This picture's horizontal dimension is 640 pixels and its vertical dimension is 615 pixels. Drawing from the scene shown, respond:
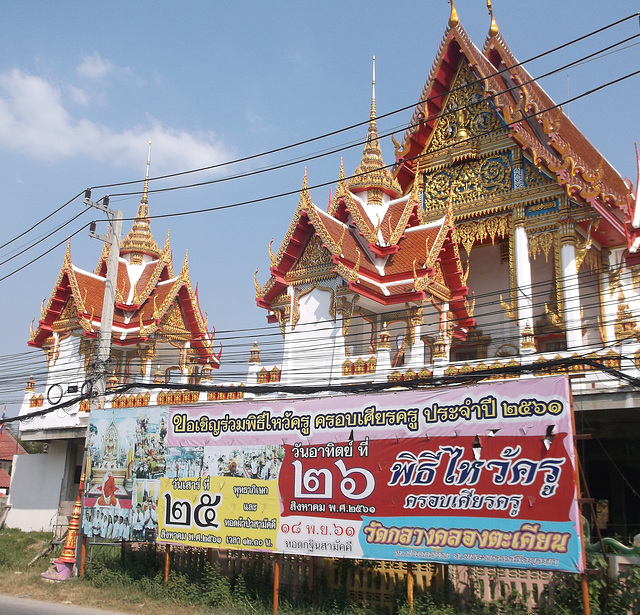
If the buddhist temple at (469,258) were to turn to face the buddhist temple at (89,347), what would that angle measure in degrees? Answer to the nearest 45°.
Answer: approximately 45° to its right

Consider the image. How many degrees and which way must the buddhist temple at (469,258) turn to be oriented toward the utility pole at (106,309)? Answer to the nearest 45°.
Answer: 0° — it already faces it

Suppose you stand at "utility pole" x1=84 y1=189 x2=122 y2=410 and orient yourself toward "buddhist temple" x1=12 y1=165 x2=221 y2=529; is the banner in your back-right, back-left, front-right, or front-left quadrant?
back-right

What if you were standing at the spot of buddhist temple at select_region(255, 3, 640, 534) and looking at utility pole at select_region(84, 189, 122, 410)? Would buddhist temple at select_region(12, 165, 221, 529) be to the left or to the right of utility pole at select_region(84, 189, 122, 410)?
right

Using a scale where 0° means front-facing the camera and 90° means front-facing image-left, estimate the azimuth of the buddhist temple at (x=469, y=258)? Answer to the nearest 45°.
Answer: approximately 45°
